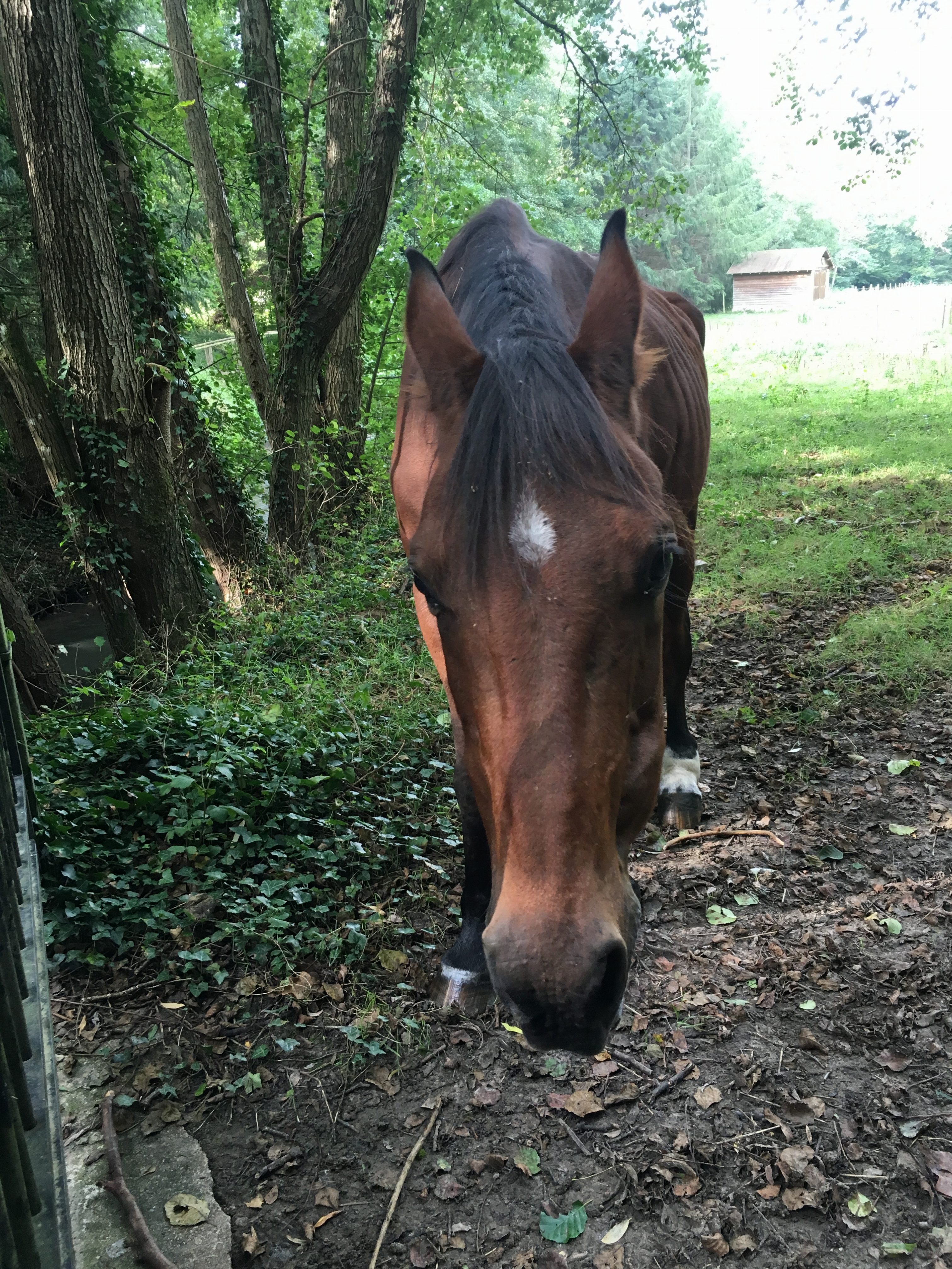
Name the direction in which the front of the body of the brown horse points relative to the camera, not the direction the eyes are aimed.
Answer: toward the camera

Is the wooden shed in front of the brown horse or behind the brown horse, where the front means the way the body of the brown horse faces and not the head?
behind

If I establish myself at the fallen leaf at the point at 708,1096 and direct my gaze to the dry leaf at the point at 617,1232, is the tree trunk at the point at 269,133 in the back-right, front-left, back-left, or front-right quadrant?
back-right

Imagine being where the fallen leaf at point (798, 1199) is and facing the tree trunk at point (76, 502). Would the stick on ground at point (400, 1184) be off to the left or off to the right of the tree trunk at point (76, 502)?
left

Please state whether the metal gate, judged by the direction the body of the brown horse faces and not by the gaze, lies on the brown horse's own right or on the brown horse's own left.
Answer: on the brown horse's own right
